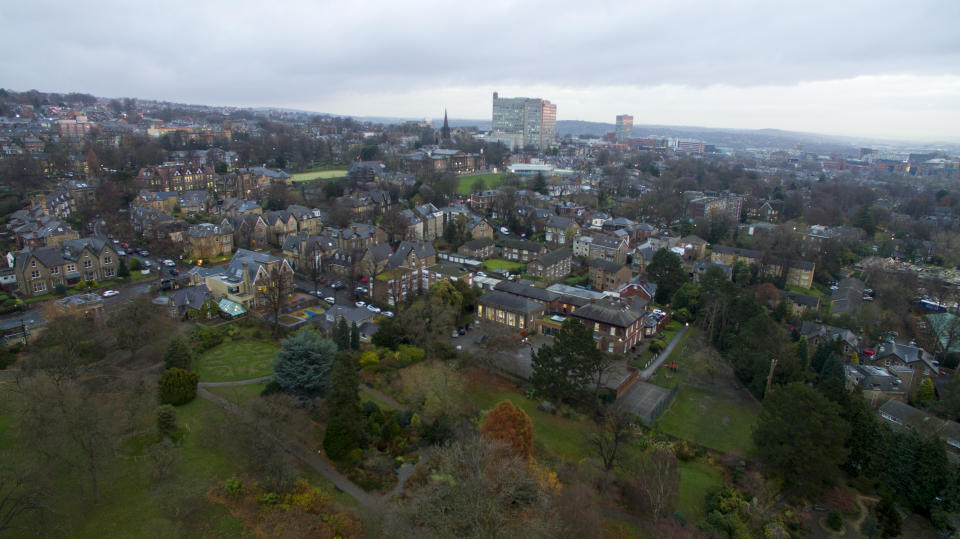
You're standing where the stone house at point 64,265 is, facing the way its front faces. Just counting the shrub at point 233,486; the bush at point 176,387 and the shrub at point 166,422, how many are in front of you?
3

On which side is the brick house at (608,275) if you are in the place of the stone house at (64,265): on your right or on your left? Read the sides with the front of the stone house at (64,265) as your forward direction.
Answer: on your left

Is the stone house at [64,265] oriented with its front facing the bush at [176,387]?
yes

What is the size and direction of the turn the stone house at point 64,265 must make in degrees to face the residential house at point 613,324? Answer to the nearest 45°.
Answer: approximately 45° to its left

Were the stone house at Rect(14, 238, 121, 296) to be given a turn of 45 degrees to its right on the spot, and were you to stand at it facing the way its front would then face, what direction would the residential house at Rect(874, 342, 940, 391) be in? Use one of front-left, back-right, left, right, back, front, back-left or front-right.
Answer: left

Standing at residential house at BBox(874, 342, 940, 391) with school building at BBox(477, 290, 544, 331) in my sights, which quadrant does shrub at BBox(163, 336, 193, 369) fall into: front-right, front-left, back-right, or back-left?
front-left

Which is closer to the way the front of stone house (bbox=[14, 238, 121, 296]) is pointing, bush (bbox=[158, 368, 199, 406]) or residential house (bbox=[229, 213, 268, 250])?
the bush

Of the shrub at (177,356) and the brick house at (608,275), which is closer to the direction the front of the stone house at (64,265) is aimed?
the shrub

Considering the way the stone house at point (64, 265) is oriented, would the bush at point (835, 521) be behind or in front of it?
in front

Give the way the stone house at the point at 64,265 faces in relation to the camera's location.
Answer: facing the viewer

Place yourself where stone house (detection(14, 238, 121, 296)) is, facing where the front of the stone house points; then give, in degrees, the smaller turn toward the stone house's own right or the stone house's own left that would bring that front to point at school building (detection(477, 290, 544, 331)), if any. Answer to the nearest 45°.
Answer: approximately 45° to the stone house's own left

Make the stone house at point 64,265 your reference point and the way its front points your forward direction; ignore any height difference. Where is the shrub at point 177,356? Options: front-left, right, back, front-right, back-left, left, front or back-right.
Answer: front

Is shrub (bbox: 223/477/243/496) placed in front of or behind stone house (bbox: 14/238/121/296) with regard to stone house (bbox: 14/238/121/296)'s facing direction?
in front

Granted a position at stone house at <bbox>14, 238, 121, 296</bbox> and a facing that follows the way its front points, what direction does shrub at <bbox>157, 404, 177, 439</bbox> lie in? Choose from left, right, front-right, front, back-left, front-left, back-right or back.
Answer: front

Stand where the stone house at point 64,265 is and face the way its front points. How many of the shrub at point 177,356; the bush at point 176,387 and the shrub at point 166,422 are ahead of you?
3

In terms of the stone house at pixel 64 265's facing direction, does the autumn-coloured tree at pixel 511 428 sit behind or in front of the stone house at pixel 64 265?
in front
